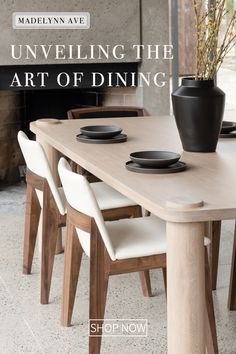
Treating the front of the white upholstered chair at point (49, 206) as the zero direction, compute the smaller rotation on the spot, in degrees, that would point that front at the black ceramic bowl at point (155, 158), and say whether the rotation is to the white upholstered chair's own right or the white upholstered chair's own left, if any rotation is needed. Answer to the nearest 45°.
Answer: approximately 45° to the white upholstered chair's own right

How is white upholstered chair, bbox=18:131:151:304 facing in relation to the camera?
to the viewer's right

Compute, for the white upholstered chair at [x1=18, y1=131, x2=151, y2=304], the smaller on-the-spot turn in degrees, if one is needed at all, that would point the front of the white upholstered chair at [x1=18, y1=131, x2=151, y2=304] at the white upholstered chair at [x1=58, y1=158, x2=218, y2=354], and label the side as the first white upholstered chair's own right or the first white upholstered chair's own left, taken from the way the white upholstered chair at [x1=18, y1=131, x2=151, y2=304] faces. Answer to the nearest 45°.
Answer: approximately 90° to the first white upholstered chair's own right

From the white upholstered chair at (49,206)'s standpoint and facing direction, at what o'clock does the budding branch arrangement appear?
The budding branch arrangement is roughly at 1 o'clock from the white upholstered chair.

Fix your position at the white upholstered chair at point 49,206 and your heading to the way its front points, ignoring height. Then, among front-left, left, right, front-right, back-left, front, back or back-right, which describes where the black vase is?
front-right
